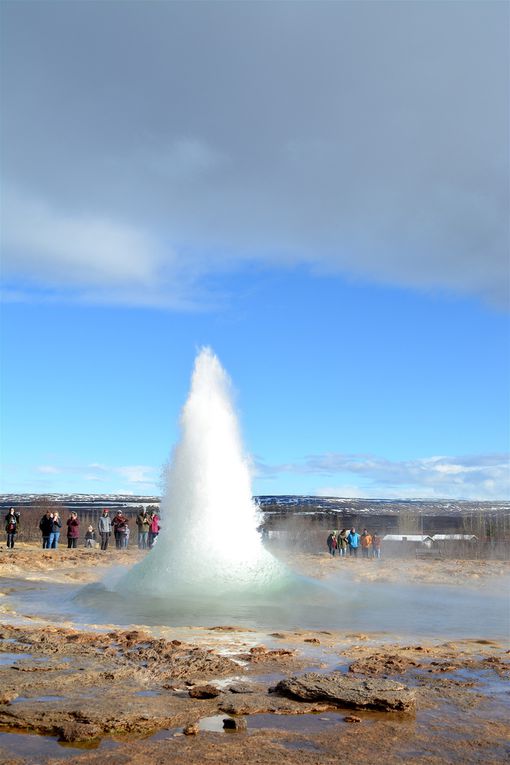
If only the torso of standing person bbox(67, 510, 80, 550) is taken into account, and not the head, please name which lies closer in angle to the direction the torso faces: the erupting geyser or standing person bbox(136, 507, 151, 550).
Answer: the erupting geyser

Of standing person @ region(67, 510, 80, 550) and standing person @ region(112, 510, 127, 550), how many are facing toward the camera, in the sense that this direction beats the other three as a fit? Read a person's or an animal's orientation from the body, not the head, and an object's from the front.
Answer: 2

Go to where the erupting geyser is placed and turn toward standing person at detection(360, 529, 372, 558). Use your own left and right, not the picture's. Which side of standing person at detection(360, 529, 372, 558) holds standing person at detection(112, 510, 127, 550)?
left

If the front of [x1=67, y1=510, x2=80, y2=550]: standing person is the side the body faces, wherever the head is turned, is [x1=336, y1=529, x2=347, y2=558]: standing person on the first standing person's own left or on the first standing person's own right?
on the first standing person's own left

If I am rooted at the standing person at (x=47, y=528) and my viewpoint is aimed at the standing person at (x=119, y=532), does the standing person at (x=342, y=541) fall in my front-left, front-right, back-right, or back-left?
front-left

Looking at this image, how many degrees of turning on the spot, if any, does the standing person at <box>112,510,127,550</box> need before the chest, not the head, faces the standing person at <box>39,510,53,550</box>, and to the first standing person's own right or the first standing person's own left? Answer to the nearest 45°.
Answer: approximately 45° to the first standing person's own right

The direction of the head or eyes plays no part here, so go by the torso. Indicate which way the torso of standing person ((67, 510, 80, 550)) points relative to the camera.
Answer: toward the camera

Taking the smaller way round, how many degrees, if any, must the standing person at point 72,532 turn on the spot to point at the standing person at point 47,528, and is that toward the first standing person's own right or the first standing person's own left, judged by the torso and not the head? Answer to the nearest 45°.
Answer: approximately 45° to the first standing person's own right

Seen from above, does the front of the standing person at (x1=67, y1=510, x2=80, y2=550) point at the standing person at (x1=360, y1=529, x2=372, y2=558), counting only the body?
no

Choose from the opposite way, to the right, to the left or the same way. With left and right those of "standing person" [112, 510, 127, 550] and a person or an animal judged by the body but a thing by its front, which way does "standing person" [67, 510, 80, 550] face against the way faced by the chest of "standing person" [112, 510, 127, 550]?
the same way

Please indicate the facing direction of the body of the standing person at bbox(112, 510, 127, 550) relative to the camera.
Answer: toward the camera

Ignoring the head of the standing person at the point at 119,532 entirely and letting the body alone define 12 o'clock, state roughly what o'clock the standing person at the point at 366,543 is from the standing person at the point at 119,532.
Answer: the standing person at the point at 366,543 is roughly at 9 o'clock from the standing person at the point at 119,532.

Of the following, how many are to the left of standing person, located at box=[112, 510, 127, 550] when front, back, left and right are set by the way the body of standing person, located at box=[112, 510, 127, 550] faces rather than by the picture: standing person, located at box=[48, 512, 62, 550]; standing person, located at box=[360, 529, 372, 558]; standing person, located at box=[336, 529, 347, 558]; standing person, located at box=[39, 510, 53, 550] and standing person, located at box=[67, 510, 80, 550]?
2

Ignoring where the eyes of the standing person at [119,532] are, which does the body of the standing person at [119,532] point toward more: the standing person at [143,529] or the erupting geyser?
the erupting geyser

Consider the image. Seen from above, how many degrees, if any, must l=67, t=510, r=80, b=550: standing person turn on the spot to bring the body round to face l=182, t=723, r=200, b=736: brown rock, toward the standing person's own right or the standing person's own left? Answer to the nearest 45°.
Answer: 0° — they already face it

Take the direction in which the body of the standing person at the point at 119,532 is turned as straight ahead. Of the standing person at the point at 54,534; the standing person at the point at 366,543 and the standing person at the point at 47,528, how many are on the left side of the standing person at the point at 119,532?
1

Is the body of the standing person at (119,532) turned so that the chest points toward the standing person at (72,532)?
no

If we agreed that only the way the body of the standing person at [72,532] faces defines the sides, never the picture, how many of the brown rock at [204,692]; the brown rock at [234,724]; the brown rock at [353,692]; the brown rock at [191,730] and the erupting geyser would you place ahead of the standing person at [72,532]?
5
